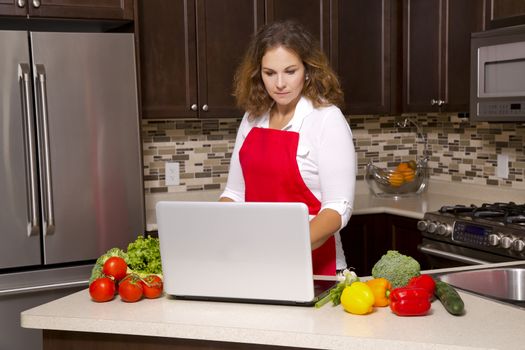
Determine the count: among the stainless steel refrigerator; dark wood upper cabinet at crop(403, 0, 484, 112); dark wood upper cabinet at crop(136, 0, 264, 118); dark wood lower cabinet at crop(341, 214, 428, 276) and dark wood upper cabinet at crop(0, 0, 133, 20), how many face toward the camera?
5

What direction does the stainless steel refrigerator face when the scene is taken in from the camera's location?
facing the viewer

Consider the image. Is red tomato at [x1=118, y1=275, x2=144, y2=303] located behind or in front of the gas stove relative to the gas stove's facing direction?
in front

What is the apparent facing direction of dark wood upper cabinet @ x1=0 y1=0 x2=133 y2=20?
toward the camera

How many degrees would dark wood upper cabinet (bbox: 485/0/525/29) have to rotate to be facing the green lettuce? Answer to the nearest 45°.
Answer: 0° — it already faces it

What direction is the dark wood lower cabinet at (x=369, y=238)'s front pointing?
toward the camera

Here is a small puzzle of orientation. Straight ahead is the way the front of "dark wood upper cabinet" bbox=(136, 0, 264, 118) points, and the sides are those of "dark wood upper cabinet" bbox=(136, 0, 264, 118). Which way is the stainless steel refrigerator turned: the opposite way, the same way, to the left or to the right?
the same way

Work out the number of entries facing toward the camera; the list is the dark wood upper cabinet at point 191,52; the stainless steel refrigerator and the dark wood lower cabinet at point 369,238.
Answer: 3

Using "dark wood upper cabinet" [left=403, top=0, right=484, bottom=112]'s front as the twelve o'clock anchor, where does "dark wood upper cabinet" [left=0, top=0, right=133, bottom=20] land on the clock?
"dark wood upper cabinet" [left=0, top=0, right=133, bottom=20] is roughly at 2 o'clock from "dark wood upper cabinet" [left=403, top=0, right=484, bottom=112].

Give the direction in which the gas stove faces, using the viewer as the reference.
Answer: facing the viewer and to the left of the viewer

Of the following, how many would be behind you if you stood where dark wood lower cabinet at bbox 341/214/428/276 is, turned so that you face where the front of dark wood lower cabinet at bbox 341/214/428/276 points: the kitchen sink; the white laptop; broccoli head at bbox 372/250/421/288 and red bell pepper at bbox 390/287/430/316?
0

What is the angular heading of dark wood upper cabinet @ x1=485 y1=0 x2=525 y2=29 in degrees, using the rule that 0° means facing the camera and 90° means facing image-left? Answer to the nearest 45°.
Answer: approximately 45°

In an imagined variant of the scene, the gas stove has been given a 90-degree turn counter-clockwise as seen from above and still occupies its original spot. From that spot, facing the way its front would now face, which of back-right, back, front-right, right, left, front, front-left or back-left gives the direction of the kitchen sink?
front-right

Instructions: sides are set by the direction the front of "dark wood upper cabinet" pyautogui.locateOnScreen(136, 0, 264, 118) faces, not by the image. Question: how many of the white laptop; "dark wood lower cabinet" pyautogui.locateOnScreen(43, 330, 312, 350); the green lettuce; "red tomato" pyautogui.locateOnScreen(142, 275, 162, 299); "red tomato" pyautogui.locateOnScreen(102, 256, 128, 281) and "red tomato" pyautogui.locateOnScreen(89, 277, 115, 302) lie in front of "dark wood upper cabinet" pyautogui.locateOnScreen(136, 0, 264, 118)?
6

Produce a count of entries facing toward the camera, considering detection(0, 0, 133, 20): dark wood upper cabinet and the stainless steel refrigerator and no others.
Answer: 2
